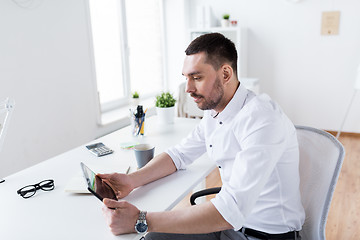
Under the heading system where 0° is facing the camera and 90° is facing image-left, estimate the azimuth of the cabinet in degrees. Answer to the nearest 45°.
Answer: approximately 0°

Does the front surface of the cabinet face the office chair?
yes

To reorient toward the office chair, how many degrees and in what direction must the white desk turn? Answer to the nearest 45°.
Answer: approximately 45° to its left
